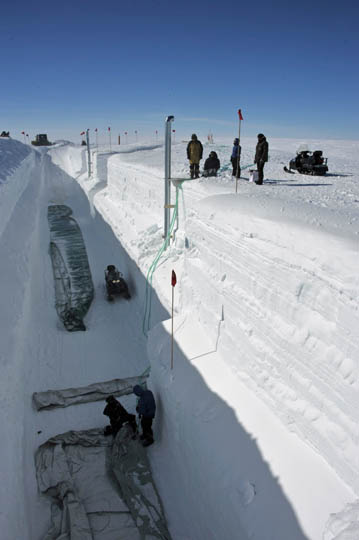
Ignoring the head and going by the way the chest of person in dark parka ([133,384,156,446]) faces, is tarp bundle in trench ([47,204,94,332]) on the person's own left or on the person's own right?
on the person's own right

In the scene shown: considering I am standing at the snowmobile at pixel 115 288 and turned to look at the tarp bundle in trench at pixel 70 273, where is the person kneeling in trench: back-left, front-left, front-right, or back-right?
back-left

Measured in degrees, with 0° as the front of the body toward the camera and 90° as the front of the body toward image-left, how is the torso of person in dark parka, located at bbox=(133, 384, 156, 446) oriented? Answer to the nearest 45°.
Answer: approximately 90°

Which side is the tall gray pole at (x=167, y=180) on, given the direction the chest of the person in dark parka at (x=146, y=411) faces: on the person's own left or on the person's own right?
on the person's own right

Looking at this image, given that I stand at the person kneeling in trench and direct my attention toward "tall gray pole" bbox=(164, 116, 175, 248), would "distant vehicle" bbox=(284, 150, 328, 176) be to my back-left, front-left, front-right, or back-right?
front-right

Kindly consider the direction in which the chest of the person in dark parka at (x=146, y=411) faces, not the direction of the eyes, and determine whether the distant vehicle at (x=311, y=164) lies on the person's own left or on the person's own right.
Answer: on the person's own right

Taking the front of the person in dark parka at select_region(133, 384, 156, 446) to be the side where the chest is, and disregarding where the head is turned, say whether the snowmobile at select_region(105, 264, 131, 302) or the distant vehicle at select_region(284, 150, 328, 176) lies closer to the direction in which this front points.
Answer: the snowmobile

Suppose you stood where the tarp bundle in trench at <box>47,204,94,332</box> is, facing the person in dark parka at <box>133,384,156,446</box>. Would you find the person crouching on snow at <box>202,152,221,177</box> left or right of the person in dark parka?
left

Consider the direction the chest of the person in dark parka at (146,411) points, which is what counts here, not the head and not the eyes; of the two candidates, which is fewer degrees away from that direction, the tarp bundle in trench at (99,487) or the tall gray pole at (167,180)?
the tarp bundle in trench

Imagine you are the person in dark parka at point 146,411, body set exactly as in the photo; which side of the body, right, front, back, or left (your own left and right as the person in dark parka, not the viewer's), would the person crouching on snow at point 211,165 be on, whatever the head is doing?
right

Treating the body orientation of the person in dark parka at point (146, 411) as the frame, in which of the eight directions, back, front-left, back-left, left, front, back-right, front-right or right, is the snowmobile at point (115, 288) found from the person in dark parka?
right

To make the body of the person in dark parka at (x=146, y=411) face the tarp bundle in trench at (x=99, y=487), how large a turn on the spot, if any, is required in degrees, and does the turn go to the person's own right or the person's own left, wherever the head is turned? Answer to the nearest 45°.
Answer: approximately 45° to the person's own left
